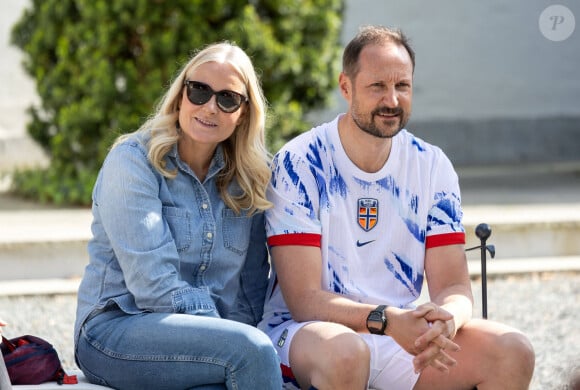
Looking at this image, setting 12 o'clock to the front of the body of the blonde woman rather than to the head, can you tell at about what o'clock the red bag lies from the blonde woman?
The red bag is roughly at 4 o'clock from the blonde woman.

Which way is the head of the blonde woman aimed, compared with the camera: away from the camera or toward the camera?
toward the camera

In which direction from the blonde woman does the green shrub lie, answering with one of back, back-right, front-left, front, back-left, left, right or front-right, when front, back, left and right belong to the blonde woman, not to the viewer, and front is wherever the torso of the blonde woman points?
back-left

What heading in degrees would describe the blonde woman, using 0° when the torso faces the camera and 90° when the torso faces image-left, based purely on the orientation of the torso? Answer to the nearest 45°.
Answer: approximately 315°
